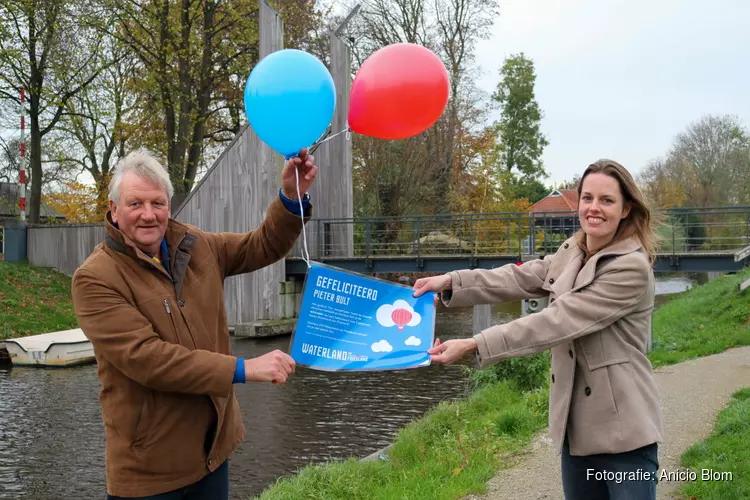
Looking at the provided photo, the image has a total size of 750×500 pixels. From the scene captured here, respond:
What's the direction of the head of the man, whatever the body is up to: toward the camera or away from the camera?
toward the camera

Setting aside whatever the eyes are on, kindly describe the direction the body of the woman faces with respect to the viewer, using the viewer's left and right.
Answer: facing the viewer and to the left of the viewer

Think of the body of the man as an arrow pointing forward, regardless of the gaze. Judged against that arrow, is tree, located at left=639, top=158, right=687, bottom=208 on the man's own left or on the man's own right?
on the man's own left

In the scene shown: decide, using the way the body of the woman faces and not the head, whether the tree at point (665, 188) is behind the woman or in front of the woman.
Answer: behind

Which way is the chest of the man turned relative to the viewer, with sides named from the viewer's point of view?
facing the viewer and to the right of the viewer

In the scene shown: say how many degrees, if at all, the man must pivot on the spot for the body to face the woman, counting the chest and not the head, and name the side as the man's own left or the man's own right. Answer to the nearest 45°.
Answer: approximately 45° to the man's own left

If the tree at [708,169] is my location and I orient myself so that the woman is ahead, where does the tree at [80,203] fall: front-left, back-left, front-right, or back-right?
front-right

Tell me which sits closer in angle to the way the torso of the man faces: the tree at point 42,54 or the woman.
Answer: the woman

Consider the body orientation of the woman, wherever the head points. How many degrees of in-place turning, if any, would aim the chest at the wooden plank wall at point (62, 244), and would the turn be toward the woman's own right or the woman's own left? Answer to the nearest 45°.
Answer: approximately 90° to the woman's own right

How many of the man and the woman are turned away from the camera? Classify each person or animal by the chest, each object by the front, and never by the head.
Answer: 0
